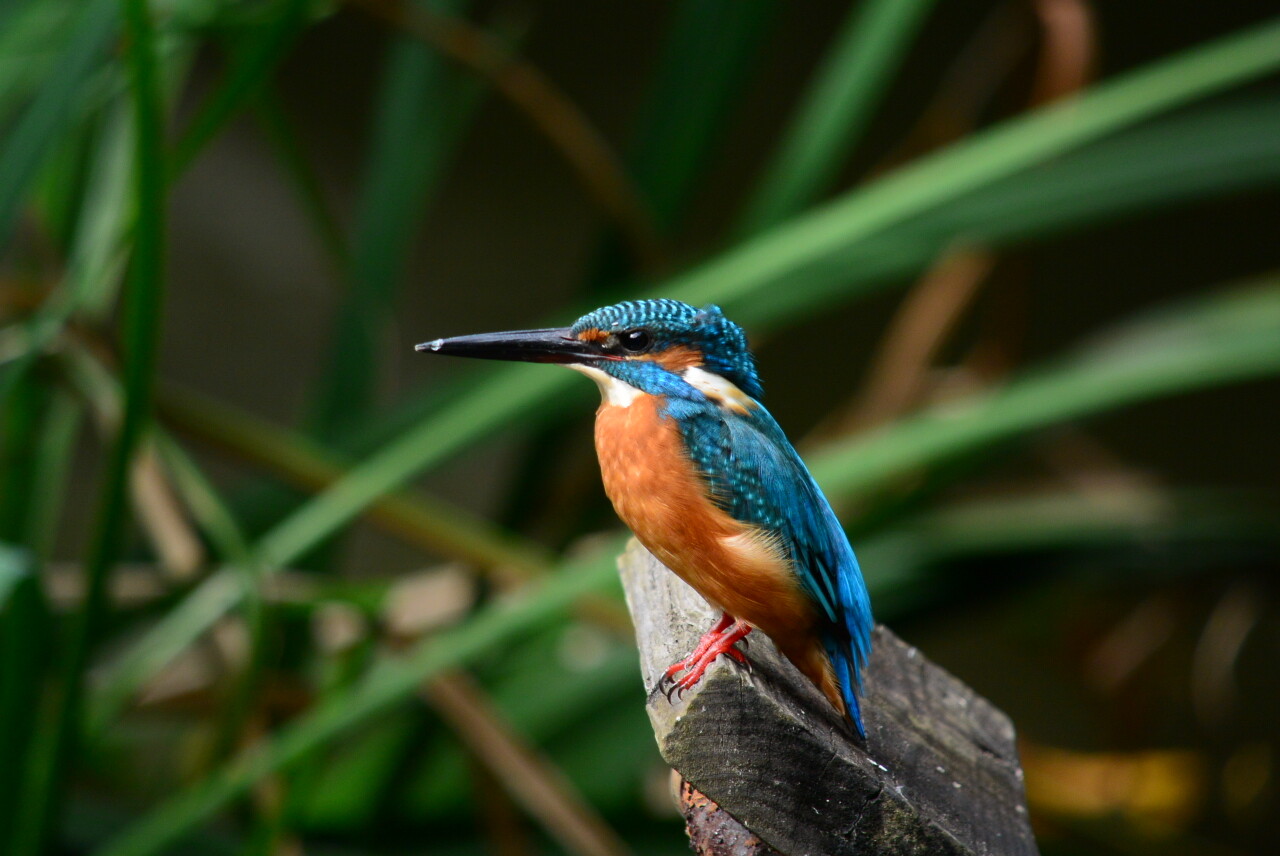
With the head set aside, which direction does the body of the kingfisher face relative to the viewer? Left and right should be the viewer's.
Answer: facing to the left of the viewer

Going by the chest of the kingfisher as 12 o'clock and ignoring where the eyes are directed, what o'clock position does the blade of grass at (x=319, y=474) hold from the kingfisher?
The blade of grass is roughly at 2 o'clock from the kingfisher.
